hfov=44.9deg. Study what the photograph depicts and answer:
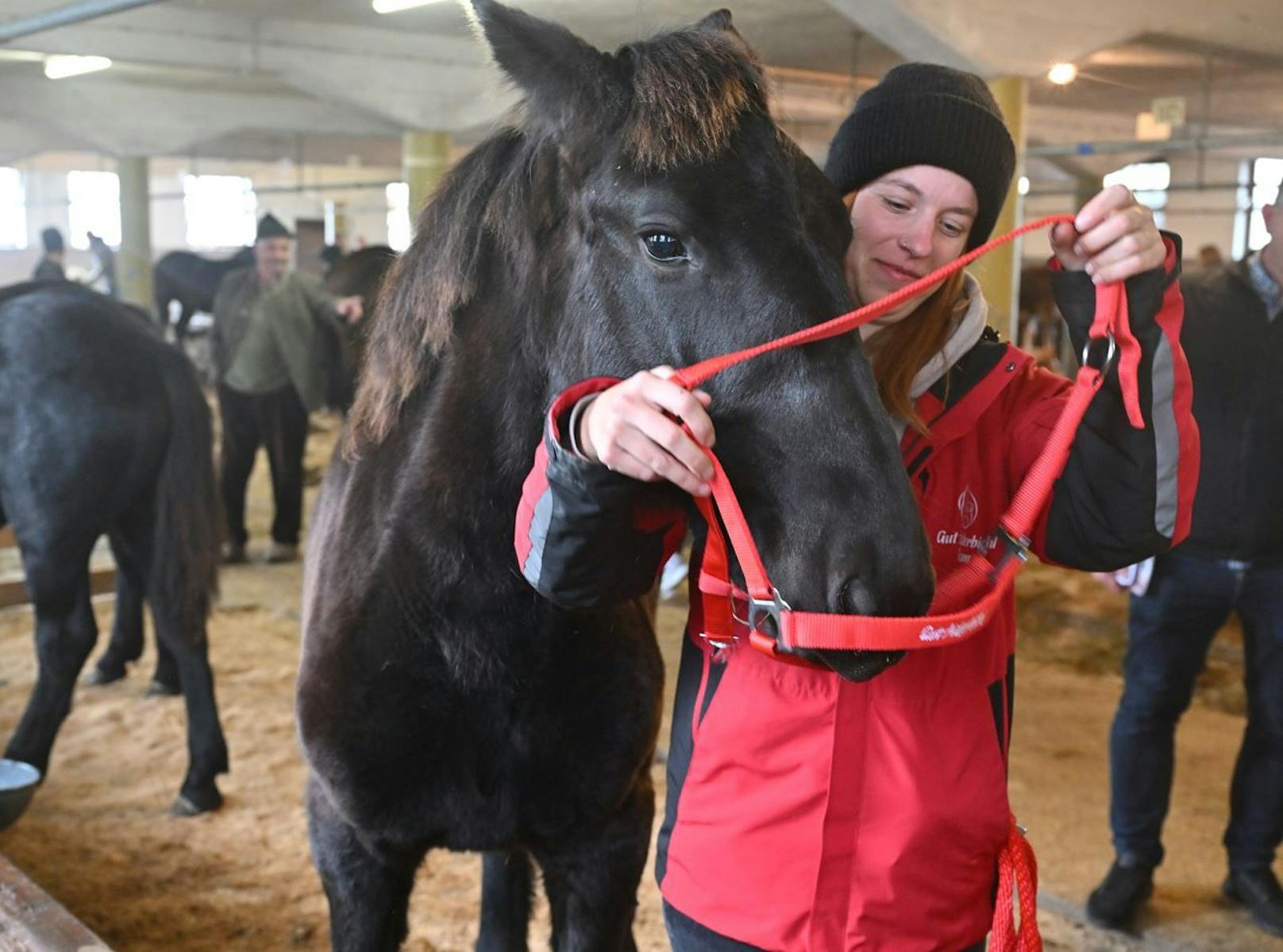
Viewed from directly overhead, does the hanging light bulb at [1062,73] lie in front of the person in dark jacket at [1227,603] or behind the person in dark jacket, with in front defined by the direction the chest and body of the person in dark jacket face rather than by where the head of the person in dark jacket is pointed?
behind

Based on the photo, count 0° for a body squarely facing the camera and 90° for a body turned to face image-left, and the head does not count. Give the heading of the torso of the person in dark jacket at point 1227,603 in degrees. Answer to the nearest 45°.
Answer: approximately 0°

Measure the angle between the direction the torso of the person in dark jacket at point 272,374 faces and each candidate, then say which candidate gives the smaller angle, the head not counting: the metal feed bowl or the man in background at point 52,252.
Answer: the metal feed bowl

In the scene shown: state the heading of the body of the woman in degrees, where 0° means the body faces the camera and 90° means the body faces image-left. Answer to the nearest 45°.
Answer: approximately 0°
